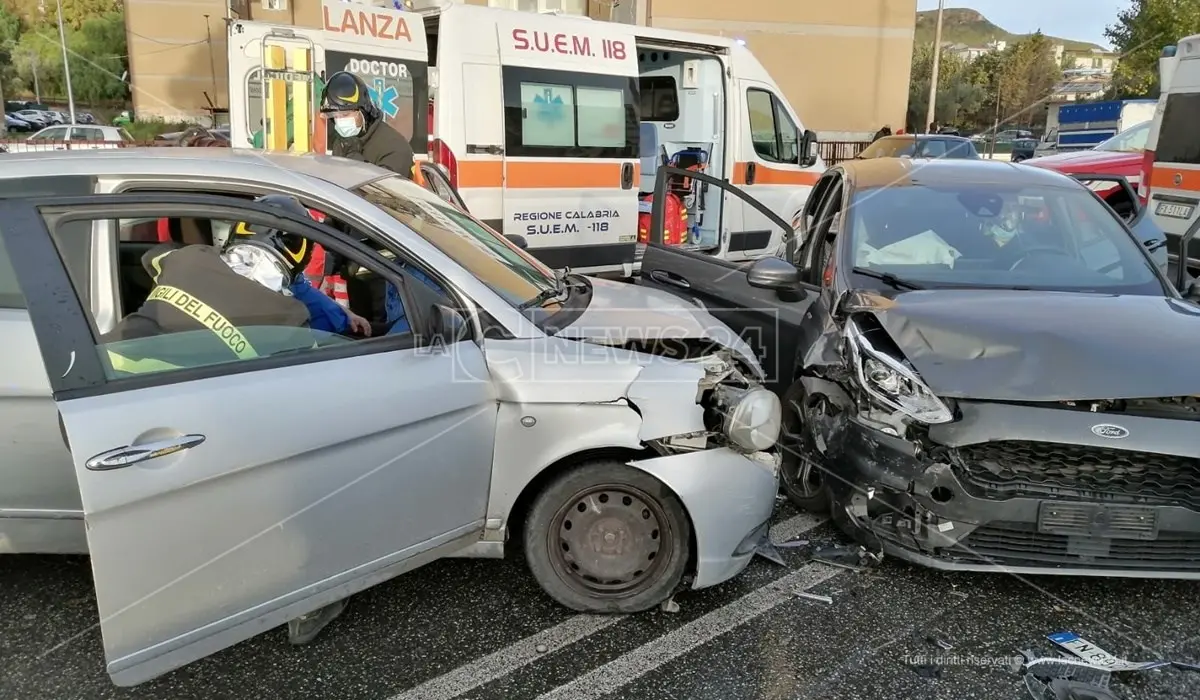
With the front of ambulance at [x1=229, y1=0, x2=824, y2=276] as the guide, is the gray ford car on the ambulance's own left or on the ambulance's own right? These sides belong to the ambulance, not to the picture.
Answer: on the ambulance's own right

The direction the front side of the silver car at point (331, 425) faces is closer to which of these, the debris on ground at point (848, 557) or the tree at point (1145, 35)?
the debris on ground

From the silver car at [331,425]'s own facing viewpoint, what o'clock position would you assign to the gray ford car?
The gray ford car is roughly at 12 o'clock from the silver car.

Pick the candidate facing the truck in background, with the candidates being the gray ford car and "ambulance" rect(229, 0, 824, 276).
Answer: the ambulance

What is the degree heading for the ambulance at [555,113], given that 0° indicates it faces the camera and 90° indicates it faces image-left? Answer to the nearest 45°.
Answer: approximately 225°

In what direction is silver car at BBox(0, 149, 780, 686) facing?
to the viewer's right

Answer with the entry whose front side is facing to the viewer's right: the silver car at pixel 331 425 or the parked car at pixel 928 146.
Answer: the silver car

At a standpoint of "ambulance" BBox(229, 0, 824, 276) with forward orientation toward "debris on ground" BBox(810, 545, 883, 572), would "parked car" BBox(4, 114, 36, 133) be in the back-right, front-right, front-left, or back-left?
back-right
